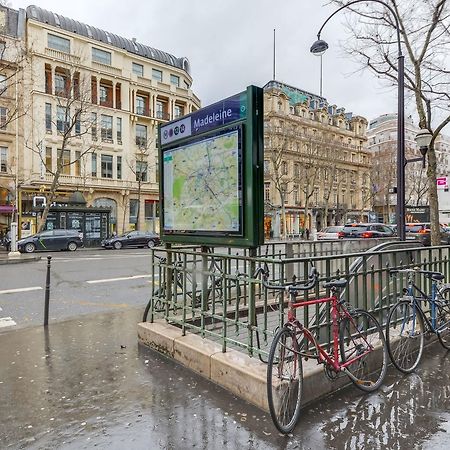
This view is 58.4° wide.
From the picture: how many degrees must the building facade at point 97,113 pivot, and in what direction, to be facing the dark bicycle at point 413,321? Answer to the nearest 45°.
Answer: approximately 45° to its right

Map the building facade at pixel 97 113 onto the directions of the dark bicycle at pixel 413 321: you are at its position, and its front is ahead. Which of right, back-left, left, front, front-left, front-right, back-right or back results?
right

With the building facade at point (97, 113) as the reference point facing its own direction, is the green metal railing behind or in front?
in front

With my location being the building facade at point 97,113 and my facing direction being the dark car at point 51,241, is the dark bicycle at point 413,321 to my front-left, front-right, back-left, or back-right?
front-left

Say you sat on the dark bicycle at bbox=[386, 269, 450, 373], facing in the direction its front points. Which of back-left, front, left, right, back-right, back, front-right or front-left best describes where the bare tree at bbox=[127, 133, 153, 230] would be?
right

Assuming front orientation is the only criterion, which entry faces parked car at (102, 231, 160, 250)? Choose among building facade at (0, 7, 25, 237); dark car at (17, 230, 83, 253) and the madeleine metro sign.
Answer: the building facade

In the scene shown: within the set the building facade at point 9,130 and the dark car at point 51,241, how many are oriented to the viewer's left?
1

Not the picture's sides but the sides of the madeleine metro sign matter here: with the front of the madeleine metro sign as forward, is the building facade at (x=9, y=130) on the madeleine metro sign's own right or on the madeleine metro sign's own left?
on the madeleine metro sign's own right

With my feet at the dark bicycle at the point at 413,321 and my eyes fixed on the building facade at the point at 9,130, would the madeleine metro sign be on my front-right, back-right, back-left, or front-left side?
front-left

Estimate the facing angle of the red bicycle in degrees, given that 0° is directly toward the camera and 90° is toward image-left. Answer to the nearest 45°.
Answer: approximately 45°

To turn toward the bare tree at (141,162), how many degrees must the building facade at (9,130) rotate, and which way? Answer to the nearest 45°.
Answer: approximately 45° to its left

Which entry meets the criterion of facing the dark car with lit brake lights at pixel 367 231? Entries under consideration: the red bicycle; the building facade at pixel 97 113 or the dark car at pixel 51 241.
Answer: the building facade

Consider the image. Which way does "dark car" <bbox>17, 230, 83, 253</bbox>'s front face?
to the viewer's left

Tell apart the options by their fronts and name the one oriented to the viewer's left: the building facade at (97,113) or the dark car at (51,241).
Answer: the dark car

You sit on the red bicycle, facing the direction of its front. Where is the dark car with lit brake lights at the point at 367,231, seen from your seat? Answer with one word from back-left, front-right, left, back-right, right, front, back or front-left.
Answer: back-right

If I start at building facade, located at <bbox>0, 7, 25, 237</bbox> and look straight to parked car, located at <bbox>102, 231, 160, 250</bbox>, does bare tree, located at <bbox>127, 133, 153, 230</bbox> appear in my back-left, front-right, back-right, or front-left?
front-left

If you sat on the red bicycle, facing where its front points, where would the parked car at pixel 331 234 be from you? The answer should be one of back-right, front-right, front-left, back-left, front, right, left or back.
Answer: back-right

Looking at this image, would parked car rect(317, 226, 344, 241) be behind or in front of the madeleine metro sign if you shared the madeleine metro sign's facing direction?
behind

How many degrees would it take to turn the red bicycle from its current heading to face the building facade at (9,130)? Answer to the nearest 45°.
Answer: approximately 90° to its right
